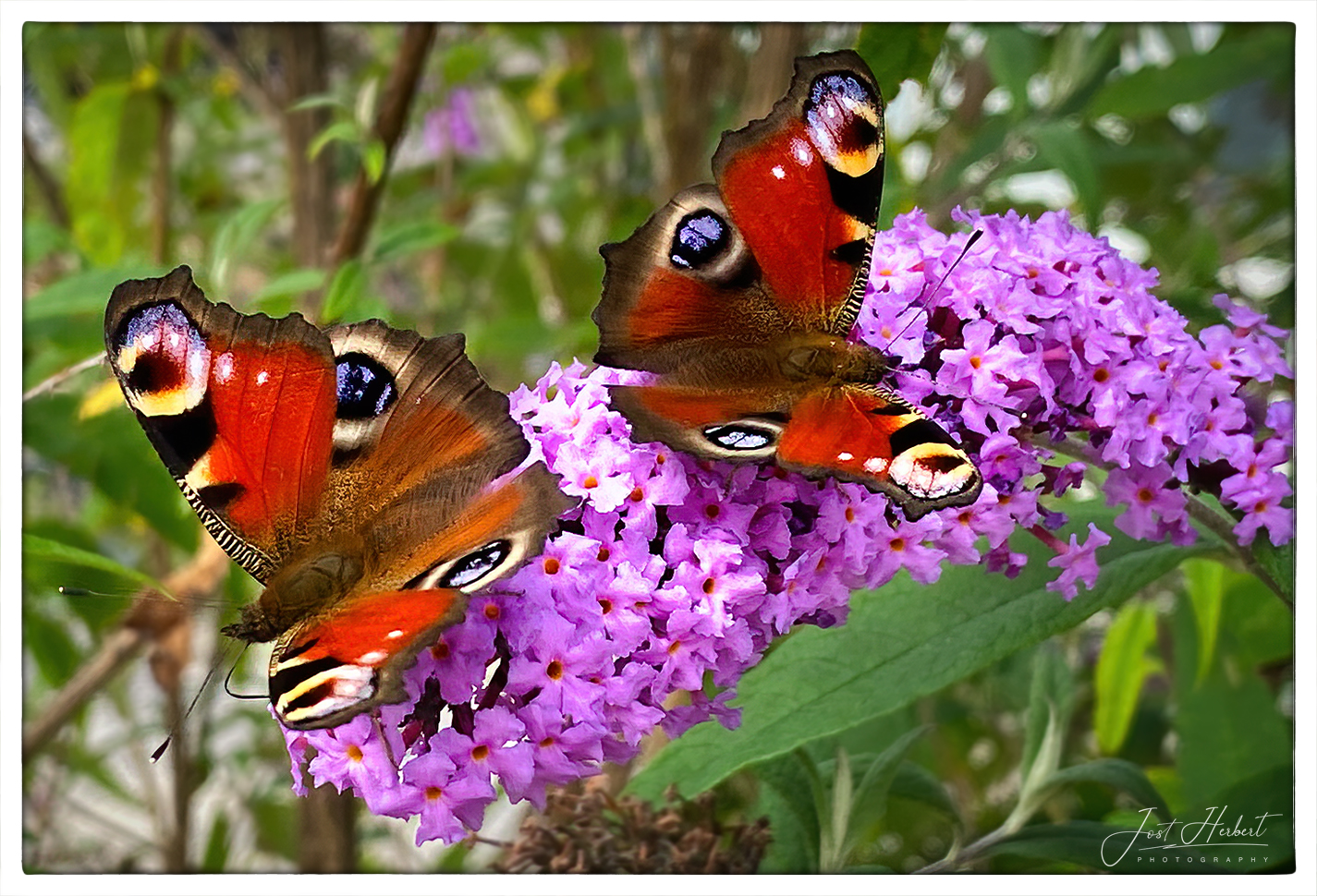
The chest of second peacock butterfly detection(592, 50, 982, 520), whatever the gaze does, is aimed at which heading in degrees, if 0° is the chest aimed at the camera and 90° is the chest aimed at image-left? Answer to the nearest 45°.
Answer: approximately 270°

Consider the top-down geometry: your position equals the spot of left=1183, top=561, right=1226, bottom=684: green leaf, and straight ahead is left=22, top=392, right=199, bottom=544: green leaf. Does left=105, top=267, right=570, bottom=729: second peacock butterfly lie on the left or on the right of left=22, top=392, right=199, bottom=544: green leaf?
left
